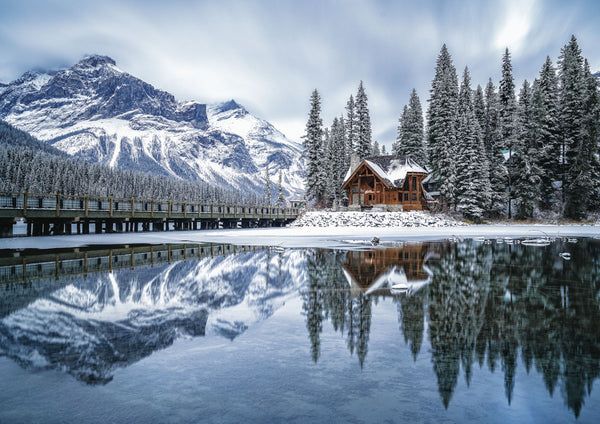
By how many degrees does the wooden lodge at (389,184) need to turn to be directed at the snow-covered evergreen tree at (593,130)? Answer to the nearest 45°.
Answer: approximately 135° to its left

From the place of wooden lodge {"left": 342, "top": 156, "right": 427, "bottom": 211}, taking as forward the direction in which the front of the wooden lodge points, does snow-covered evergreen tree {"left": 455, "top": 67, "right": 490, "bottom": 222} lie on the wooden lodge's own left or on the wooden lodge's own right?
on the wooden lodge's own left

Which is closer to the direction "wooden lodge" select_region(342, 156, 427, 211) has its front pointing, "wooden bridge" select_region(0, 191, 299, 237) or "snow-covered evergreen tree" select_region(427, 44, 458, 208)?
the wooden bridge

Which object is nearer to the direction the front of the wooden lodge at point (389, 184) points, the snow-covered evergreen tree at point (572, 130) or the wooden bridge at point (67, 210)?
the wooden bridge

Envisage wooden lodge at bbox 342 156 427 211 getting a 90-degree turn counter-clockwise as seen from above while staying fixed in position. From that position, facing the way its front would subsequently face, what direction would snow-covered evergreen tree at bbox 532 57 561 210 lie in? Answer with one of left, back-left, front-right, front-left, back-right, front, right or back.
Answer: front-left

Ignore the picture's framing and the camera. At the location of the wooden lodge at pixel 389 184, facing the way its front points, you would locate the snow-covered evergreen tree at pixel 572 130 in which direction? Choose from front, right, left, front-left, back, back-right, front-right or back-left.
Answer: back-left

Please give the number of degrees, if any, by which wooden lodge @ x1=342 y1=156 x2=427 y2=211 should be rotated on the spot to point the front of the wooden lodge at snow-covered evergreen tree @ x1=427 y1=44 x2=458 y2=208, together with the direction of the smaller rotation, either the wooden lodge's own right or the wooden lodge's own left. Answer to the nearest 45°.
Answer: approximately 135° to the wooden lodge's own left

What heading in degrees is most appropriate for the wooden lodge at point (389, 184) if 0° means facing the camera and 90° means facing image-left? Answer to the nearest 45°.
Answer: approximately 45°
